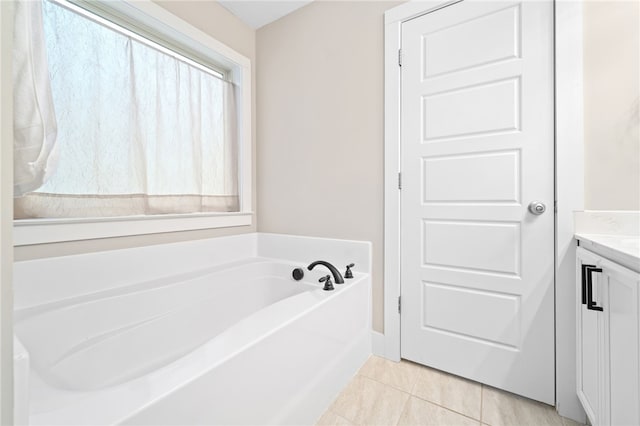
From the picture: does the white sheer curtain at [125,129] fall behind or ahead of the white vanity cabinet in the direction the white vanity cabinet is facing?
ahead

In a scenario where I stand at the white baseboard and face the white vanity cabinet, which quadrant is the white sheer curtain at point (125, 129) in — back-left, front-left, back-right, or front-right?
back-right

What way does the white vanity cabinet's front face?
to the viewer's left

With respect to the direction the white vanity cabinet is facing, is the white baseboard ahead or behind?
ahead

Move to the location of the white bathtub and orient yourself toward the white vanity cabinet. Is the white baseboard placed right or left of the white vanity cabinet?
left

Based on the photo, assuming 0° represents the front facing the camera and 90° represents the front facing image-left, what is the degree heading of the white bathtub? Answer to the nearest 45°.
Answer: approximately 315°

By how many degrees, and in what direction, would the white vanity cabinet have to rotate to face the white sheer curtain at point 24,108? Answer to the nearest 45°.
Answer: approximately 45° to its left

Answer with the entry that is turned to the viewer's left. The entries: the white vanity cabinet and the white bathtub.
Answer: the white vanity cabinet

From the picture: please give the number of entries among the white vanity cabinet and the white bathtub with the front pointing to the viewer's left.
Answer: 1
